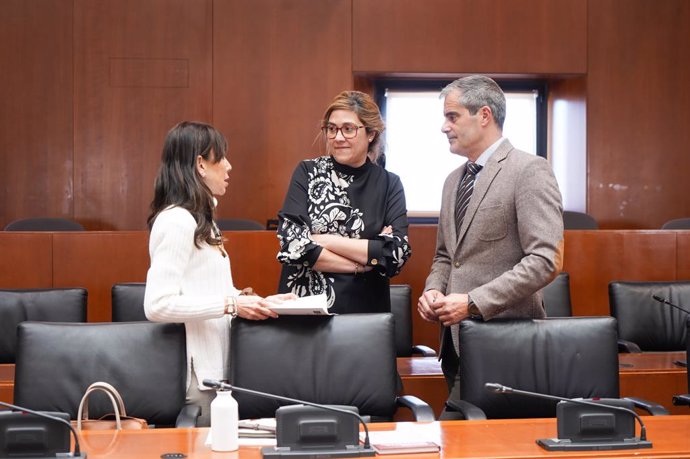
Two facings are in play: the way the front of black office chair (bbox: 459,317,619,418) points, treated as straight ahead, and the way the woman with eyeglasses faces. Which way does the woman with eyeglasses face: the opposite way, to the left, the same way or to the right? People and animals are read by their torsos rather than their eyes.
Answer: the same way

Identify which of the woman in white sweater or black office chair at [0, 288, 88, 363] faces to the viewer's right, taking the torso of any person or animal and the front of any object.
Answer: the woman in white sweater

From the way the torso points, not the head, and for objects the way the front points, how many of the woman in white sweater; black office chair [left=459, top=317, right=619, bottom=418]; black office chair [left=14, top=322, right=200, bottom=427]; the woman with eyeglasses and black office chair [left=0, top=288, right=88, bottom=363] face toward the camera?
4

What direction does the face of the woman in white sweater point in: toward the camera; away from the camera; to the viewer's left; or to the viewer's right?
to the viewer's right

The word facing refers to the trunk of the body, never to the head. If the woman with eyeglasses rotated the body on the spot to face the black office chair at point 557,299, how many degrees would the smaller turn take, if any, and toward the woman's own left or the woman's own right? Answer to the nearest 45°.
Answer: approximately 135° to the woman's own left

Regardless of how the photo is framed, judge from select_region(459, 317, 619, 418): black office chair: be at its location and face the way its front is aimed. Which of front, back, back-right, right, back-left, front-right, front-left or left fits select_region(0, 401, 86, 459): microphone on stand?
front-right

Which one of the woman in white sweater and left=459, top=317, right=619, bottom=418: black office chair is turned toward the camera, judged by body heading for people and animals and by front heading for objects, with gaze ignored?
the black office chair

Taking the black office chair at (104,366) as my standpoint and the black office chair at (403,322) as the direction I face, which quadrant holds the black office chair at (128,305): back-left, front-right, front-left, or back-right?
front-left

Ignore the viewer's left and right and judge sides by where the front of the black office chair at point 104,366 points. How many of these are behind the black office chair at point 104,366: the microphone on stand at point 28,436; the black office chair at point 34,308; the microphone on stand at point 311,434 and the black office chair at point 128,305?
2

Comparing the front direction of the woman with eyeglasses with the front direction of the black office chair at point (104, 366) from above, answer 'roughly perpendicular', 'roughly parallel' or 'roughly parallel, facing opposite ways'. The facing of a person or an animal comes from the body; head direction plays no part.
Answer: roughly parallel

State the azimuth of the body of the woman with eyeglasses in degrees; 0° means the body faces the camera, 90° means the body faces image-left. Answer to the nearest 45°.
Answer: approximately 0°

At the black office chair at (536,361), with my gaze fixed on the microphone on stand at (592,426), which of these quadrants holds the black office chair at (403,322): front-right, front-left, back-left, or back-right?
back-right

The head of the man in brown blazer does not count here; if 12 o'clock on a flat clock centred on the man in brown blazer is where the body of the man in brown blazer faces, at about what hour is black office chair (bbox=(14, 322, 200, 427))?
The black office chair is roughly at 1 o'clock from the man in brown blazer.

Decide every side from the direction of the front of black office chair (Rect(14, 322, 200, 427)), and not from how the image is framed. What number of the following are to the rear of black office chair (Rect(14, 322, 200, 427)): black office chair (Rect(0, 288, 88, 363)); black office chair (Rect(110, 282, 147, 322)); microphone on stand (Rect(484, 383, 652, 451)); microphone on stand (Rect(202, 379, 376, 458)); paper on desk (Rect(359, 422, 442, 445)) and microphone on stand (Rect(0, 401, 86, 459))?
2

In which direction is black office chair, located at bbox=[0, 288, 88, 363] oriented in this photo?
toward the camera

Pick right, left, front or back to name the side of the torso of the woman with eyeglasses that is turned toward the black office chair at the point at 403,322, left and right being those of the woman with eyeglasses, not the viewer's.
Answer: back

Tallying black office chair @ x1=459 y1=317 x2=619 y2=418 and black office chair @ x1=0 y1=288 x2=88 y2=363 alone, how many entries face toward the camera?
2

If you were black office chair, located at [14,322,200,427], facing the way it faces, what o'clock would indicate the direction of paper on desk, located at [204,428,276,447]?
The paper on desk is roughly at 11 o'clock from the black office chair.

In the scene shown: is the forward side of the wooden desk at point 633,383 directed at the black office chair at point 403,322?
no
